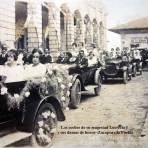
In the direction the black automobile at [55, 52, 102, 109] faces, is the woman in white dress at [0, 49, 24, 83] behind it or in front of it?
in front

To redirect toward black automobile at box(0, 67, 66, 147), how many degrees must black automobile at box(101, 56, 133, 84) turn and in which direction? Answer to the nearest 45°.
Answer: approximately 45° to its left

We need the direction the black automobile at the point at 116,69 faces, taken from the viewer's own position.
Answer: facing the viewer and to the left of the viewer

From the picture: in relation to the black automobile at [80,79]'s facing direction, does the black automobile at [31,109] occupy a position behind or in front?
in front

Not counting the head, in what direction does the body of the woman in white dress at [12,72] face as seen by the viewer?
toward the camera

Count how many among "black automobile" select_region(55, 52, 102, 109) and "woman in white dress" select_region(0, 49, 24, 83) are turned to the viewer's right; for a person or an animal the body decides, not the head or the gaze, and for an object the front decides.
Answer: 0

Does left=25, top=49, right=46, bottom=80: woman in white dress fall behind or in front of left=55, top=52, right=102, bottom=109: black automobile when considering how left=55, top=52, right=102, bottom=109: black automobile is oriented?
in front

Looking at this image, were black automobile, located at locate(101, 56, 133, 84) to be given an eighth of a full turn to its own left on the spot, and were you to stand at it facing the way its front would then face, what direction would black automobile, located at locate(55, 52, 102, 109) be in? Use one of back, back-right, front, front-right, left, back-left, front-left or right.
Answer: front

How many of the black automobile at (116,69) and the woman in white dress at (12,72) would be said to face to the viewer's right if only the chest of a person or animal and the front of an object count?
0

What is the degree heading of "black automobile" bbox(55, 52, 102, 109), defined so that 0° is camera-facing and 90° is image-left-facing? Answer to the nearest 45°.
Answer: approximately 45°
